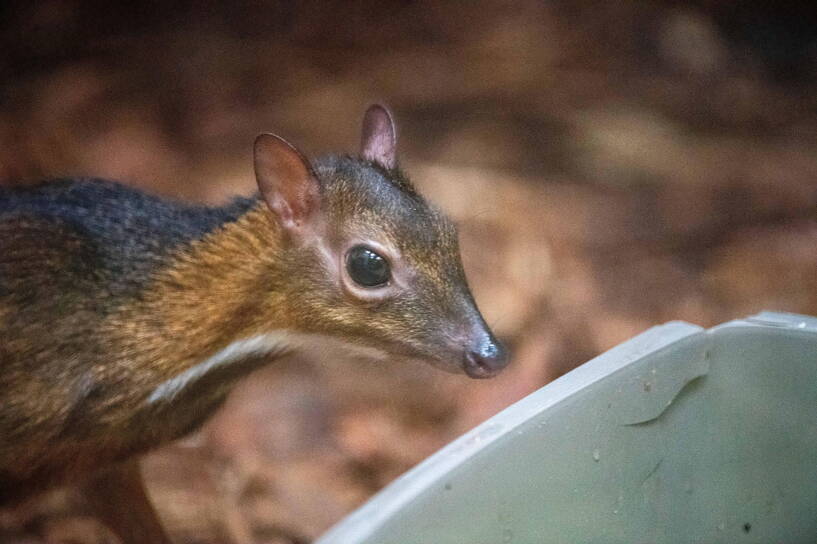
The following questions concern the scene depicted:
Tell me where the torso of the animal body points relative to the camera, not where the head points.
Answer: to the viewer's right

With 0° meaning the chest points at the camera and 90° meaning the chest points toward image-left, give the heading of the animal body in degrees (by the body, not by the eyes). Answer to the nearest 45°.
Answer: approximately 270°
